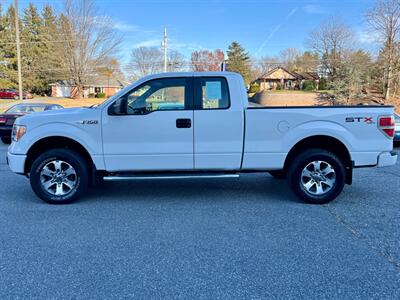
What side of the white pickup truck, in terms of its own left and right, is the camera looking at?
left
